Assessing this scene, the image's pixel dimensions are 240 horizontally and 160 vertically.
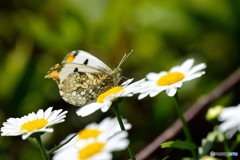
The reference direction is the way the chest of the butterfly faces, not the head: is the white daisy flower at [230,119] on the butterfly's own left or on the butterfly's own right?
on the butterfly's own right

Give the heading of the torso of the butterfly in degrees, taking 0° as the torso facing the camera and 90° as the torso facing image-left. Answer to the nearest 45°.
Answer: approximately 270°
